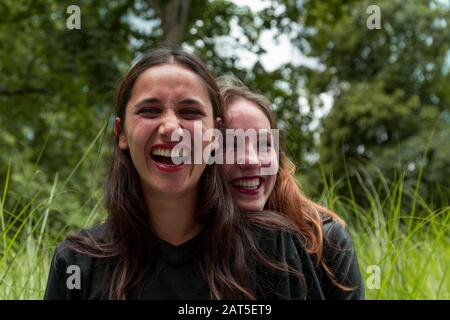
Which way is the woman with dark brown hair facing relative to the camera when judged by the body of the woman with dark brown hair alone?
toward the camera
